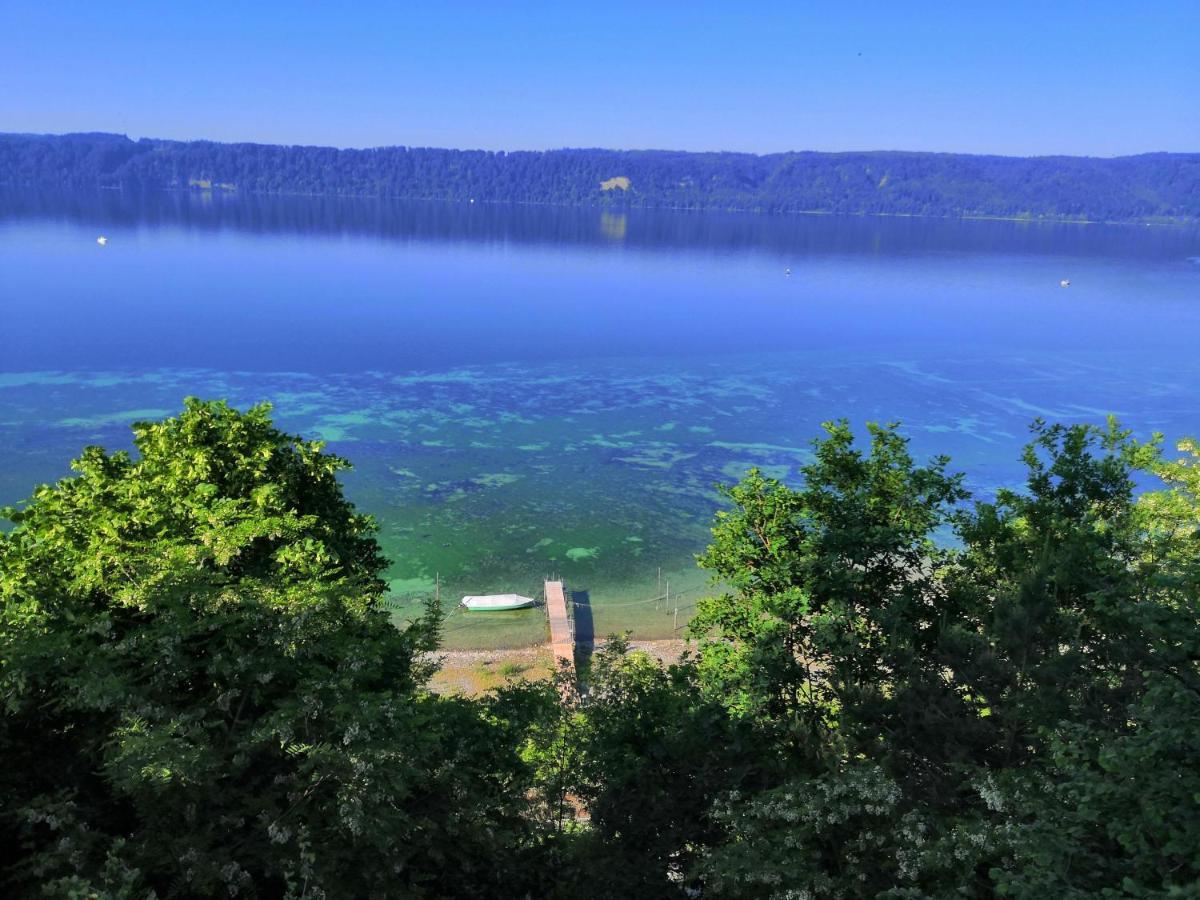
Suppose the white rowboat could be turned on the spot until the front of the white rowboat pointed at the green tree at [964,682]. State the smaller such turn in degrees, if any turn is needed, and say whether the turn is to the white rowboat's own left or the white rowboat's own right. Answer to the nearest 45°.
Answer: approximately 90° to the white rowboat's own right

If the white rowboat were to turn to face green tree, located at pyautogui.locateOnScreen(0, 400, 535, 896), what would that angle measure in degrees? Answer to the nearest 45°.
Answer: approximately 90° to its right

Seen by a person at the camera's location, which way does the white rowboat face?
facing to the right of the viewer

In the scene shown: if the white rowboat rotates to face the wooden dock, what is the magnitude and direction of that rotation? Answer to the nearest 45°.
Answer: approximately 45° to its right

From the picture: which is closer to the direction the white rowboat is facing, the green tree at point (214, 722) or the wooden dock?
the wooden dock
